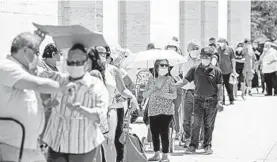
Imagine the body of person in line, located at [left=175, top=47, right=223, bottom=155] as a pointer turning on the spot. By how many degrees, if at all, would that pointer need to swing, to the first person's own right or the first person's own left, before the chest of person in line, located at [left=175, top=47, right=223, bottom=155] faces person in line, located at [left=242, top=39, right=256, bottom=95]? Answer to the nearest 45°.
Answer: approximately 180°

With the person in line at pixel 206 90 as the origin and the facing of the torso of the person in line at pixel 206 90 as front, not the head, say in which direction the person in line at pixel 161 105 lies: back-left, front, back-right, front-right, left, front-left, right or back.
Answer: front-right

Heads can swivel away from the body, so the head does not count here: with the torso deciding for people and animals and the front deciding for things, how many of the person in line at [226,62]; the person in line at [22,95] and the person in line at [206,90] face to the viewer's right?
1

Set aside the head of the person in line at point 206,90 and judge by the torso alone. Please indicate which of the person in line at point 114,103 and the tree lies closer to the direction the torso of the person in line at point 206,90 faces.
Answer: the person in line

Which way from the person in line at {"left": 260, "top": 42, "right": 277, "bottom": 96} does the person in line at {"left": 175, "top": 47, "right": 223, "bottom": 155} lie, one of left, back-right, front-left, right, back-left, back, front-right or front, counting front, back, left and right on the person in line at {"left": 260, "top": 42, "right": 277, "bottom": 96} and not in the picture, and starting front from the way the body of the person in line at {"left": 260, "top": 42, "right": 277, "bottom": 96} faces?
front-left

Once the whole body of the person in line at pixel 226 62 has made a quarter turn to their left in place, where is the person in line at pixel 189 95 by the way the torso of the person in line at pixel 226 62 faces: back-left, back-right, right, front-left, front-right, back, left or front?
front-right

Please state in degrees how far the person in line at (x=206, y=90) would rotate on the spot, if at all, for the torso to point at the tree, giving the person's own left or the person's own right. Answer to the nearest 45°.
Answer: approximately 180°

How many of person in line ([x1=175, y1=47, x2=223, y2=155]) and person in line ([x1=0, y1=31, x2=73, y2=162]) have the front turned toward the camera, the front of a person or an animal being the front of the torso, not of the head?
1

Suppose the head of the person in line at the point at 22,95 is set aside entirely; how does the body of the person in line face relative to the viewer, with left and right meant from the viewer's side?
facing to the right of the viewer

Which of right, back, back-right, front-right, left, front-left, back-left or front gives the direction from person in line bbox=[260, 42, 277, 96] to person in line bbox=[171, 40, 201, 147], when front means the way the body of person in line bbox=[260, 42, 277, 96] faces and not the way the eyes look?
front-left

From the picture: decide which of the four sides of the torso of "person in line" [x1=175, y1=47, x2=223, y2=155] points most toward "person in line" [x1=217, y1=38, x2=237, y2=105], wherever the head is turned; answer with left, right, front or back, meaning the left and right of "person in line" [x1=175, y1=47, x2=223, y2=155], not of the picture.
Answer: back

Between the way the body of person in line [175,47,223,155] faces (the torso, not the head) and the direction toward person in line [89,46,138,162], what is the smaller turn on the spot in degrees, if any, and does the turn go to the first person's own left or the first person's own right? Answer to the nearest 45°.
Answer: approximately 45° to the first person's own right

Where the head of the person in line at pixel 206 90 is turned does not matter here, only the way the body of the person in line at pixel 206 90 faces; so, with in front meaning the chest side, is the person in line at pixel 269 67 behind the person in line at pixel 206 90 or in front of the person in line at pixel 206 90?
behind
